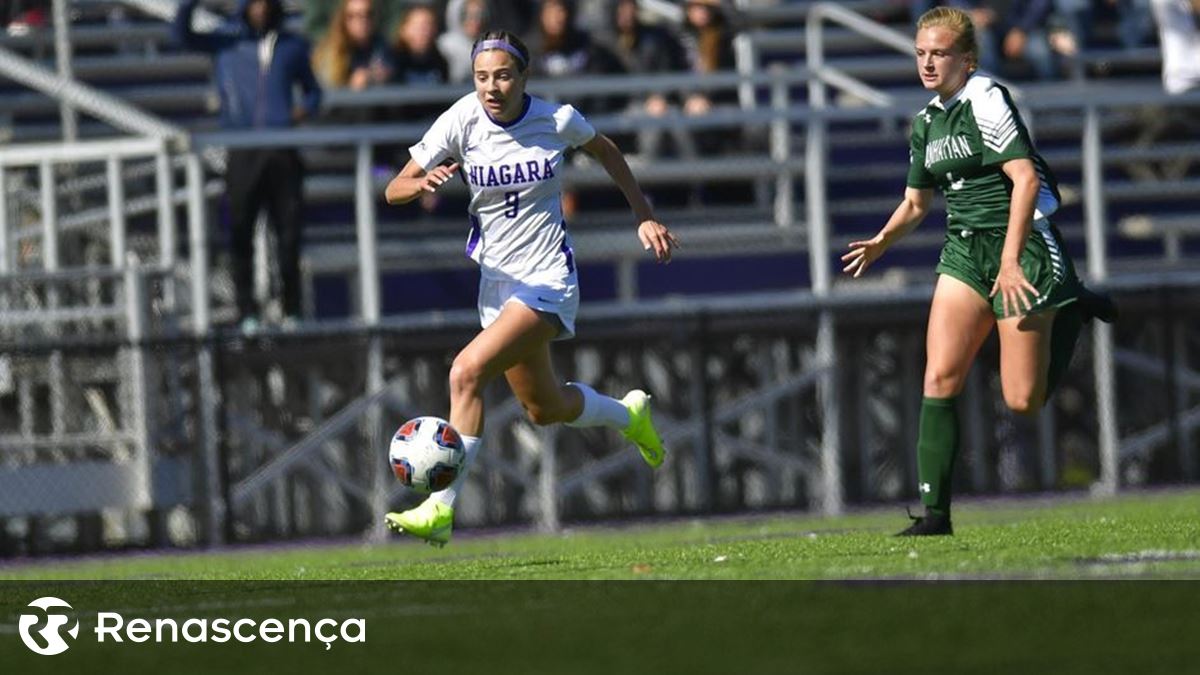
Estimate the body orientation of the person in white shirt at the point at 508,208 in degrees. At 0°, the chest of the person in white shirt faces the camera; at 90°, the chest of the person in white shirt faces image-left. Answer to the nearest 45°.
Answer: approximately 45°

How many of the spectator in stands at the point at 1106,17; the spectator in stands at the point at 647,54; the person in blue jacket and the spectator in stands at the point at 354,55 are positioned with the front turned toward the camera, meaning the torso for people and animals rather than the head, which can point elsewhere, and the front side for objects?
4

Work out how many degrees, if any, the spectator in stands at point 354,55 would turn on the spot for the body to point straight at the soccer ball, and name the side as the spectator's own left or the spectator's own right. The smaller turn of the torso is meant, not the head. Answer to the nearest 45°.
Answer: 0° — they already face it

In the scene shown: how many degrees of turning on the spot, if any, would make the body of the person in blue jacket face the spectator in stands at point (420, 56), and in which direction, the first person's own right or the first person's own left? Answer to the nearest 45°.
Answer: approximately 135° to the first person's own left

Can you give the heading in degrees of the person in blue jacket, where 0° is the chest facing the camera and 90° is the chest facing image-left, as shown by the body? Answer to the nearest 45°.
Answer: approximately 0°

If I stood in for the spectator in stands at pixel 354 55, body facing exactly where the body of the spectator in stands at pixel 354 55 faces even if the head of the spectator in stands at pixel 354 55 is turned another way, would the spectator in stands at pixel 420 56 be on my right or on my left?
on my left

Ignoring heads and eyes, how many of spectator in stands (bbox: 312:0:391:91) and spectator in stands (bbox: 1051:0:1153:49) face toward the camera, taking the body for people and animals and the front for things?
2

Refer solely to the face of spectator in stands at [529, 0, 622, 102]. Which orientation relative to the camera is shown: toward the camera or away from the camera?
toward the camera

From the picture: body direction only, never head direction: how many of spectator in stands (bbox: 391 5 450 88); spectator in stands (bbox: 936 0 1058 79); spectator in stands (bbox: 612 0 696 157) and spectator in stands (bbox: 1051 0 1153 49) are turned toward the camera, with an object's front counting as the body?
4

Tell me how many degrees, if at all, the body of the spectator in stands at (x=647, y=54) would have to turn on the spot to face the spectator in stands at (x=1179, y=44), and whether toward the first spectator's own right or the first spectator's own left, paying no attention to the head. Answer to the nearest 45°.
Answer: approximately 90° to the first spectator's own left

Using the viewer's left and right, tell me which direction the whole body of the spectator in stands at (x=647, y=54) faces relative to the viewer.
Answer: facing the viewer

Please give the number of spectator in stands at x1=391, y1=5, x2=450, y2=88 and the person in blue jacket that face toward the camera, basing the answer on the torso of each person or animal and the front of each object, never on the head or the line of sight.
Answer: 2

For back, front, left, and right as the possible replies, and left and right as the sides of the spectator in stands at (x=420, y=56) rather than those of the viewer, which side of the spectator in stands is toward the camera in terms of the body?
front

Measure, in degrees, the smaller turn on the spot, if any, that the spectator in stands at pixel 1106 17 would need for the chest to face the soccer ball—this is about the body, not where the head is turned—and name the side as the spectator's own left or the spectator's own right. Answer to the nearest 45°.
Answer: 0° — they already face it
